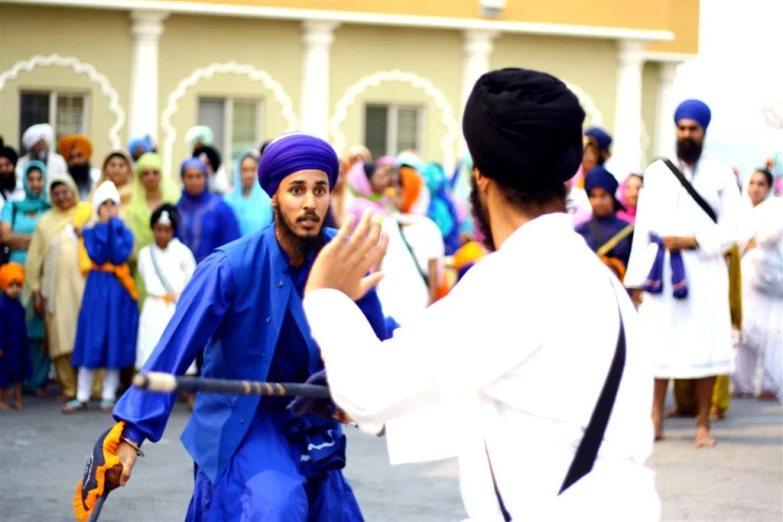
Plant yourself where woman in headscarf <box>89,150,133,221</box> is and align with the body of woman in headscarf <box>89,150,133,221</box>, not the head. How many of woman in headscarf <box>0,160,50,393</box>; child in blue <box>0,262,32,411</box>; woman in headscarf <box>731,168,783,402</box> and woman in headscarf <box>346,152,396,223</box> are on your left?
2

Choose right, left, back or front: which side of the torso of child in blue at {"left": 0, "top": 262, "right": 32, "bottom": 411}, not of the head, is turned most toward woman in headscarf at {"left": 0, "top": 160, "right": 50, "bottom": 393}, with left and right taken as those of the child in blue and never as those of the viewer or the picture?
back

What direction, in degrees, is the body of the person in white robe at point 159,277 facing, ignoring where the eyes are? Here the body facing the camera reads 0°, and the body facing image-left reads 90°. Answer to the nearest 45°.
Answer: approximately 0°

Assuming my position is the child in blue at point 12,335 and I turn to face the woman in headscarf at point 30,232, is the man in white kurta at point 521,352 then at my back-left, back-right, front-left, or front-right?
back-right

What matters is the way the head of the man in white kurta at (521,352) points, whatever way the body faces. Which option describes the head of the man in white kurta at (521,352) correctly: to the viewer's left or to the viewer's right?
to the viewer's left

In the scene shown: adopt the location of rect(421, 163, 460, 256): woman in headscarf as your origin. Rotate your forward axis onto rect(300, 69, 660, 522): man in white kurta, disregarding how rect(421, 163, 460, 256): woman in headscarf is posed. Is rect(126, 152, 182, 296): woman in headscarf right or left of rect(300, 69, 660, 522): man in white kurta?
right

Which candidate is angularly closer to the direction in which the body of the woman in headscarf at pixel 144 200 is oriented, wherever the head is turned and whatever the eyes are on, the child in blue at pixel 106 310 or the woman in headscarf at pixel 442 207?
the child in blue

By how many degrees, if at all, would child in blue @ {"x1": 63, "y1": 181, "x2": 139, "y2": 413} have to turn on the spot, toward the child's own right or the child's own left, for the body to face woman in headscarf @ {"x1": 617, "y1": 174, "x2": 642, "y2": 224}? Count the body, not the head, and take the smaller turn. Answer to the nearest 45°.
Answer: approximately 90° to the child's own left
